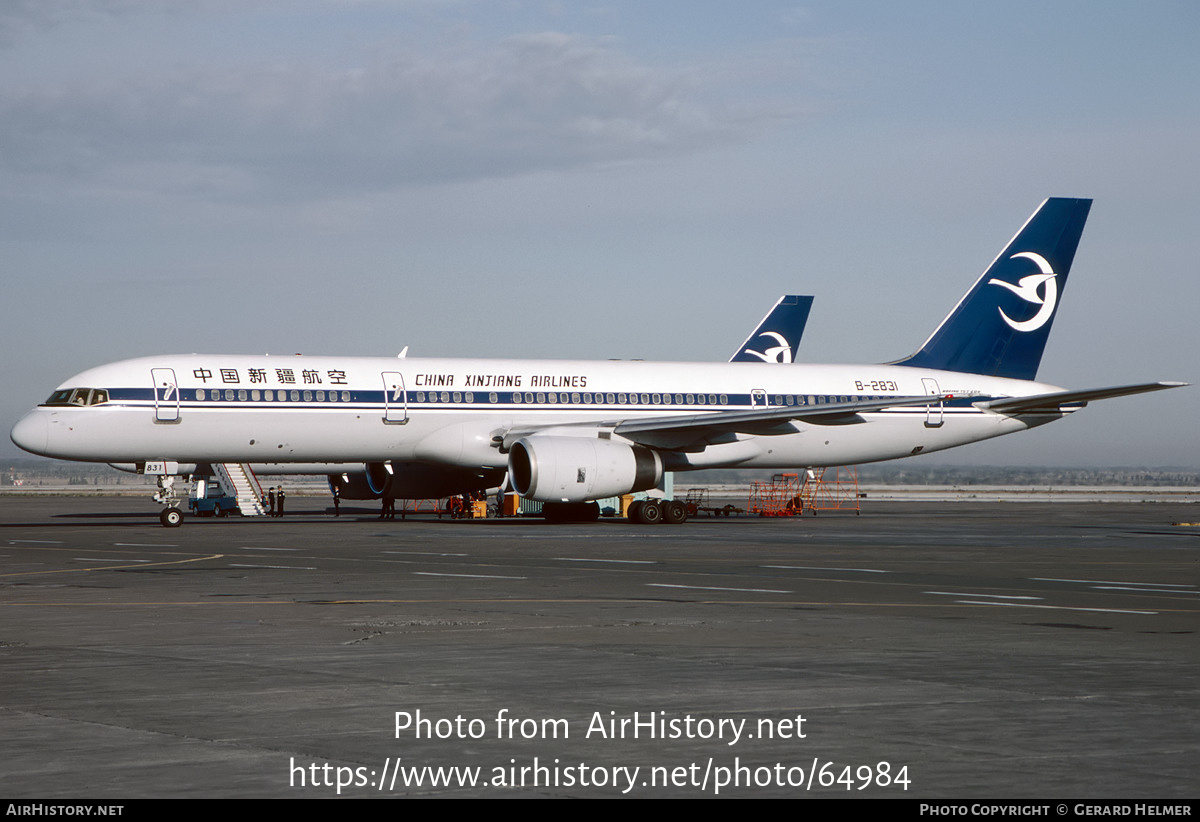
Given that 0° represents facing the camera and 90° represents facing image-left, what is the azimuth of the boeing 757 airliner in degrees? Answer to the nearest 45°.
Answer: approximately 45°
